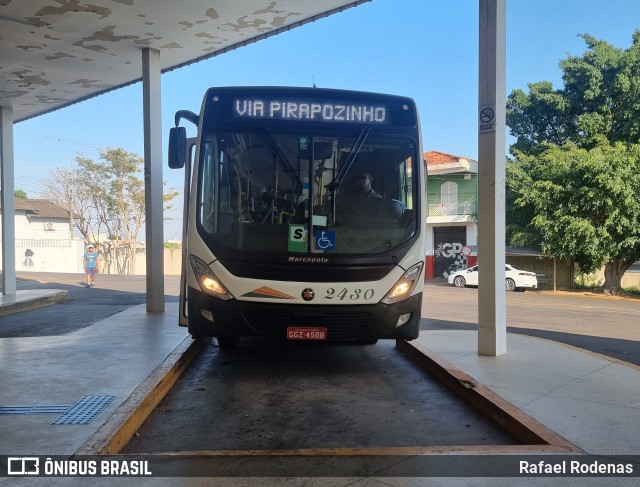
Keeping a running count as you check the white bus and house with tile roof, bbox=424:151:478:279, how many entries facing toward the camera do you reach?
2

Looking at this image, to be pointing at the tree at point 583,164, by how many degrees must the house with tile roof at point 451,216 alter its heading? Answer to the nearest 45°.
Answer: approximately 45° to its left

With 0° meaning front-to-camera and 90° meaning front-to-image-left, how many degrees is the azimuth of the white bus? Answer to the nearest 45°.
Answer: approximately 0°

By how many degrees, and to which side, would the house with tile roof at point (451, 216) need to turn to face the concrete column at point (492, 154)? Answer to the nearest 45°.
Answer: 0° — it already faces it

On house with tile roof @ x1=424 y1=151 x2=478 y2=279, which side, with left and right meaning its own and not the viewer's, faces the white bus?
front

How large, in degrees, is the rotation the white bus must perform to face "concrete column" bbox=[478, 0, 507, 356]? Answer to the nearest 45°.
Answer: approximately 90° to its left

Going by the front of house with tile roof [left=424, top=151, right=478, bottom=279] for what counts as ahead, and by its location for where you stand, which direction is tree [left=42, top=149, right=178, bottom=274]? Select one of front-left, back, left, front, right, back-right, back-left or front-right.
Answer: right

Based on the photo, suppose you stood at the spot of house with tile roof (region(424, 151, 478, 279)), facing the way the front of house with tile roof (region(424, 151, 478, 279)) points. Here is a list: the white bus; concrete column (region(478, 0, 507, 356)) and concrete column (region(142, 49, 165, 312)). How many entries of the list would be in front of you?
3

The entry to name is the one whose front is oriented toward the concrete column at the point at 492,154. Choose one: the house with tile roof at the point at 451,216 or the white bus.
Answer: the house with tile roof
